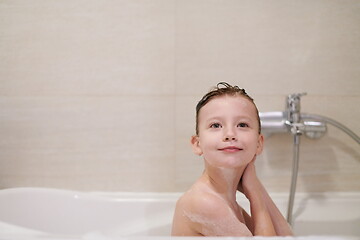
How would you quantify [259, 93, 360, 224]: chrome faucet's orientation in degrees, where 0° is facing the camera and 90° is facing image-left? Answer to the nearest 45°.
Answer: approximately 0°

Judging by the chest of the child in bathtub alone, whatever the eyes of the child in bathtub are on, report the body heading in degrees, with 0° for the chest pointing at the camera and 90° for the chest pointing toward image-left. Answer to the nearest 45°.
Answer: approximately 315°
